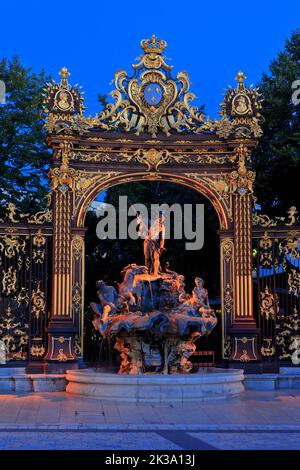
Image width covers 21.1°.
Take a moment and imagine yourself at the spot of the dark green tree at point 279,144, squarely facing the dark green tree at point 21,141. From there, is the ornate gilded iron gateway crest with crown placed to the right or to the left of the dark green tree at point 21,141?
left

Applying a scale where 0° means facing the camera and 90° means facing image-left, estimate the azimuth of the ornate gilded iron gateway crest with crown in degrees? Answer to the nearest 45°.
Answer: approximately 0°

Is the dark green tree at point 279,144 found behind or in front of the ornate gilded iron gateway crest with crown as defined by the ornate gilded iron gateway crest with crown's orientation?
behind

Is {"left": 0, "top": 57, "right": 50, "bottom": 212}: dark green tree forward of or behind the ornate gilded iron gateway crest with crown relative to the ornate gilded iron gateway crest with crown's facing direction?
behind
